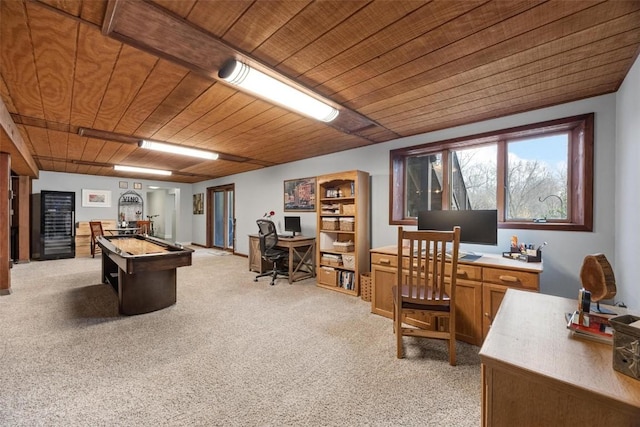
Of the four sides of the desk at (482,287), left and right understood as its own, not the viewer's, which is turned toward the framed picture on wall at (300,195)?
right

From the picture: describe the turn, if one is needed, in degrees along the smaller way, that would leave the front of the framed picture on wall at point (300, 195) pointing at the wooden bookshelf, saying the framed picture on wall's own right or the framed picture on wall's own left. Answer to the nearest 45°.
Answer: approximately 90° to the framed picture on wall's own left

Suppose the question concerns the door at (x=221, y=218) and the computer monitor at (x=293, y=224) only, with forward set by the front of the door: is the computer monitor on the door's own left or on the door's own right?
on the door's own left

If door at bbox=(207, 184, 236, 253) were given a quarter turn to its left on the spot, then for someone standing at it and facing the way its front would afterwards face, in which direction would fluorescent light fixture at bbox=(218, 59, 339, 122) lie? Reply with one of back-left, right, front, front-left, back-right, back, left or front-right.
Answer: front-right

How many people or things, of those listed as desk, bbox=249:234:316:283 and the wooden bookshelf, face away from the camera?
0

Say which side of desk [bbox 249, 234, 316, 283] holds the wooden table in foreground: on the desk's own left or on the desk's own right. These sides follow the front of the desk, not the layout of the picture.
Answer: on the desk's own left

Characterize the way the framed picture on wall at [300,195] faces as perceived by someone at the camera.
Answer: facing the viewer and to the left of the viewer

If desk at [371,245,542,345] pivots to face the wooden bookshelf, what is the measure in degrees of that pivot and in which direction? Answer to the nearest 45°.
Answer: approximately 90° to its right

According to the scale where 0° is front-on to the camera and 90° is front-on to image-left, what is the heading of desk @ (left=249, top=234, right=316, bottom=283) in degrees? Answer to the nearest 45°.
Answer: approximately 45°

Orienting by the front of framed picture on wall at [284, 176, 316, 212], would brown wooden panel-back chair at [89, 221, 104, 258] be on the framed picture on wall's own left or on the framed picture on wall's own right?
on the framed picture on wall's own right

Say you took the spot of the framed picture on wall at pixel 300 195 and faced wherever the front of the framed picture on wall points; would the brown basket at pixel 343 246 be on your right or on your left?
on your left

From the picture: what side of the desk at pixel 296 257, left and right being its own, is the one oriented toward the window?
left

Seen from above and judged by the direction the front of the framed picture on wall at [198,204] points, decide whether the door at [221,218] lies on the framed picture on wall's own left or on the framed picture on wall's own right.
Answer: on the framed picture on wall's own left
